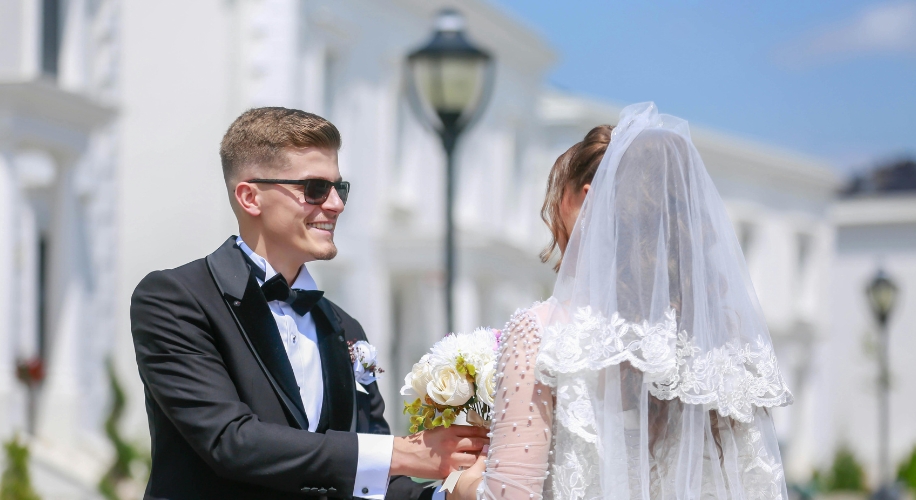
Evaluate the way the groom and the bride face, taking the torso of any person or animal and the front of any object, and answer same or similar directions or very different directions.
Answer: very different directions

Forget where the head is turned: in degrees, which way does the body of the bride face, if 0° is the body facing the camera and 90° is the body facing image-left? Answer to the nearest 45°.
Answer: approximately 135°

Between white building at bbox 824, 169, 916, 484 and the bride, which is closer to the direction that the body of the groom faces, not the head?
the bride

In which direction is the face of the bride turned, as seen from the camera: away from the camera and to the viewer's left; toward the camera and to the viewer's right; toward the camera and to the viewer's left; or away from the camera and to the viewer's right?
away from the camera and to the viewer's left

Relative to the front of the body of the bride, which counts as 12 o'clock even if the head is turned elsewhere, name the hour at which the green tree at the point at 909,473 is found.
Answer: The green tree is roughly at 2 o'clock from the bride.

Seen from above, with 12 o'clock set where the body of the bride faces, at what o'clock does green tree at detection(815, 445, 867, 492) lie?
The green tree is roughly at 2 o'clock from the bride.

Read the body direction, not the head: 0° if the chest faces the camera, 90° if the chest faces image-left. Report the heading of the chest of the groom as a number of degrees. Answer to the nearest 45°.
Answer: approximately 315°

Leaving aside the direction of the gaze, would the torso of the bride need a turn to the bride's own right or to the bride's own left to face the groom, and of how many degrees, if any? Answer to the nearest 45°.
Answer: approximately 45° to the bride's own left

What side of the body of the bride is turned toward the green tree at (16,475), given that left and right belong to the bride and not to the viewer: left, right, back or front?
front
